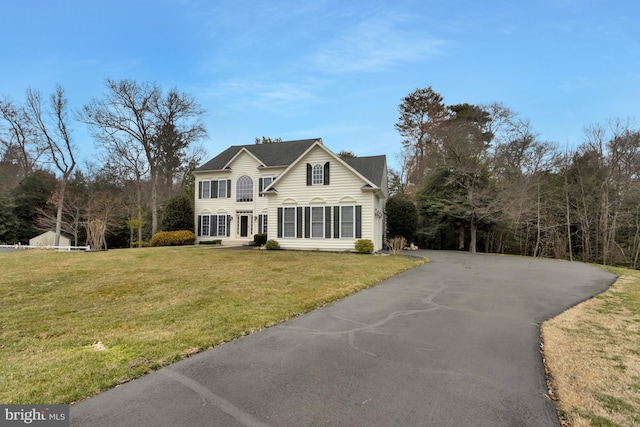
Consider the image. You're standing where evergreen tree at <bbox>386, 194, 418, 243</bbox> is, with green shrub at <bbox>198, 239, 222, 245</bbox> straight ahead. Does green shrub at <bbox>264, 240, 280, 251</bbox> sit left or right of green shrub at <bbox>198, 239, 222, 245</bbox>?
left

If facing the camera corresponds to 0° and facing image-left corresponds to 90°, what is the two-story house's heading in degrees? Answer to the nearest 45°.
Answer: approximately 0°

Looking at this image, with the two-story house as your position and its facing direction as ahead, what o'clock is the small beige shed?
The small beige shed is roughly at 4 o'clock from the two-story house.
